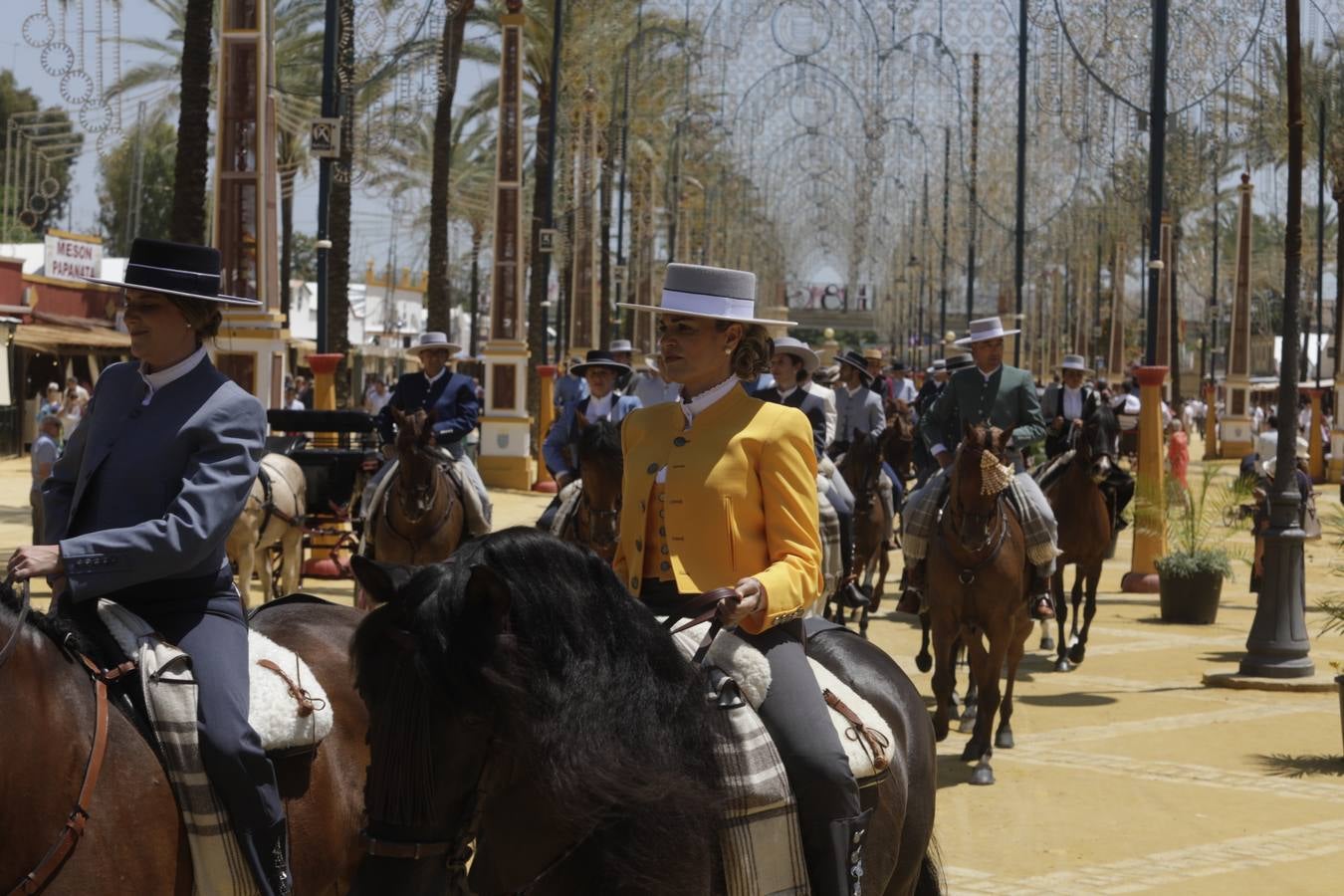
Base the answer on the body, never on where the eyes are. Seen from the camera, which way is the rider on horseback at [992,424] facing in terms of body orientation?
toward the camera

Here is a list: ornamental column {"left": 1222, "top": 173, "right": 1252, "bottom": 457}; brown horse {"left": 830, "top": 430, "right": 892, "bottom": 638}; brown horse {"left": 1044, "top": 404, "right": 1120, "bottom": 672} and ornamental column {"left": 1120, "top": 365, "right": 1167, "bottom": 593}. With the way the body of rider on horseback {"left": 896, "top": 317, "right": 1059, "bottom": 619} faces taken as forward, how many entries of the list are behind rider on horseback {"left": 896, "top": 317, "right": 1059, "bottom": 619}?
4

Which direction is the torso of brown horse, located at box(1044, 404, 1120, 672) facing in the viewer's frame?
toward the camera

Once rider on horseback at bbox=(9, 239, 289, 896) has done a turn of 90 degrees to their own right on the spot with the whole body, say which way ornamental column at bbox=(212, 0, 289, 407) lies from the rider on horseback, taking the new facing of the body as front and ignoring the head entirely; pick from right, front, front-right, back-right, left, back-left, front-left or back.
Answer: front-right

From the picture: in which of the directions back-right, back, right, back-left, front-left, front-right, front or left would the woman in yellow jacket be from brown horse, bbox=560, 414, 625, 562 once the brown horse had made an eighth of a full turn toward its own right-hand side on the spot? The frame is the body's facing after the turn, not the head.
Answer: front-left

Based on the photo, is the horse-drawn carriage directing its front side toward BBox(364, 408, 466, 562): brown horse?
no

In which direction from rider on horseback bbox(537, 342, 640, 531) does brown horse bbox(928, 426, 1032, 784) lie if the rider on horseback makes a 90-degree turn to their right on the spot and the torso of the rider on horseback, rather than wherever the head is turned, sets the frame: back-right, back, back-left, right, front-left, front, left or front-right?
back-left

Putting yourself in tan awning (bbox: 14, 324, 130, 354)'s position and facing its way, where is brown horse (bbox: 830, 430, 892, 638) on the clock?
The brown horse is roughly at 1 o'clock from the tan awning.

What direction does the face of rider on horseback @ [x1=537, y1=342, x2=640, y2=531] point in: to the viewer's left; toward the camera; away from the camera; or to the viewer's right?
toward the camera

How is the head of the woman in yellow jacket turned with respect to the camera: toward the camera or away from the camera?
toward the camera

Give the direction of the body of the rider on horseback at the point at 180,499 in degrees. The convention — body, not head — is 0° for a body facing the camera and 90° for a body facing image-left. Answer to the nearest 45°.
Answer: approximately 45°

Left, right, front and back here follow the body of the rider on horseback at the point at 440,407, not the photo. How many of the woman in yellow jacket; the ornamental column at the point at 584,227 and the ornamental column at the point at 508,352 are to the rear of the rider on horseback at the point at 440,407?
2

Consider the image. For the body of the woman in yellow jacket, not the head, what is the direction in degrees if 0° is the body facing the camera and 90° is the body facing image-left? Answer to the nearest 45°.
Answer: approximately 45°

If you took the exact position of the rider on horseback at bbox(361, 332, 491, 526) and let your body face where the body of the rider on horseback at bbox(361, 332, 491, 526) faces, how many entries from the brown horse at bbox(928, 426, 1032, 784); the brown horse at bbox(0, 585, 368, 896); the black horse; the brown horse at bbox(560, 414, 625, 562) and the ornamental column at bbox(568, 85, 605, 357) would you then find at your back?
1

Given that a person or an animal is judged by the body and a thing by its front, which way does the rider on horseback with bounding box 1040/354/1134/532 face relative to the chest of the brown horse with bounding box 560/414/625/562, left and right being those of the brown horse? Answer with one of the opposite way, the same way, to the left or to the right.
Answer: the same way

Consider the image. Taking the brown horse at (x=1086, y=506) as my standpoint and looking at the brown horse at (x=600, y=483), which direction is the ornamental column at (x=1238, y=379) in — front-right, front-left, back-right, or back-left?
back-right

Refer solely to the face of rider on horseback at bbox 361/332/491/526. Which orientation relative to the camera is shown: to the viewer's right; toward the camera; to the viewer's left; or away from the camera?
toward the camera
